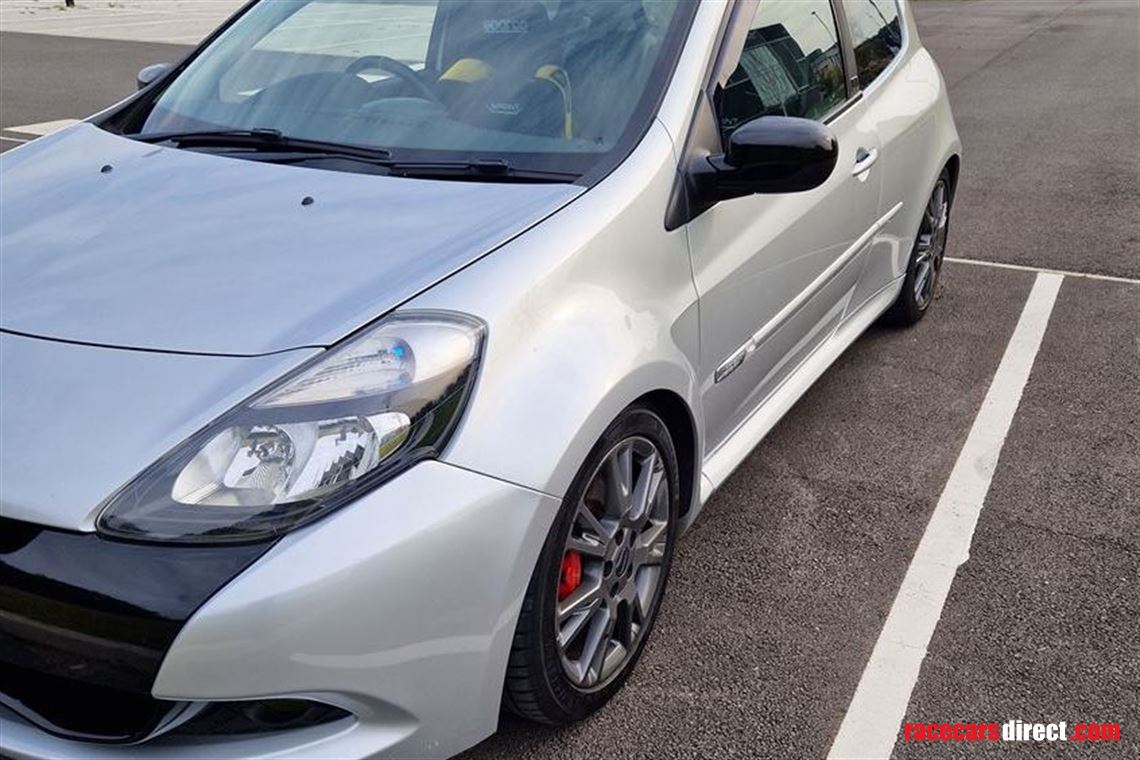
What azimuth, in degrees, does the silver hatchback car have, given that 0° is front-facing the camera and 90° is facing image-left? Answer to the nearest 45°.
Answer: approximately 45°
